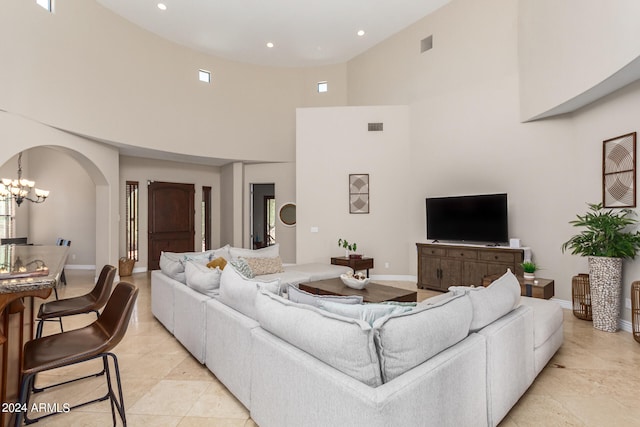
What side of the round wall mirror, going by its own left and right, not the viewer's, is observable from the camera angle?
front

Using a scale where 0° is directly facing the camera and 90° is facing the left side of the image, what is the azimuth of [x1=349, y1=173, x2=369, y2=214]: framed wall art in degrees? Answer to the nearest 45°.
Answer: approximately 0°

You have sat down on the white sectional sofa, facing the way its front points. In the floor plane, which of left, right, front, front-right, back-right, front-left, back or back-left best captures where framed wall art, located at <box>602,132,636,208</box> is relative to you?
front-right

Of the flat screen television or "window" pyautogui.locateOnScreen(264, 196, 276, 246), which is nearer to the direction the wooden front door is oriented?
the flat screen television

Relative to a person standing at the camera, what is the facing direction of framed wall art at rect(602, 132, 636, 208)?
facing the viewer and to the left of the viewer

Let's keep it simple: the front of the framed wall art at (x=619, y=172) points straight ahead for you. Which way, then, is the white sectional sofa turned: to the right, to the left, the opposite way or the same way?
to the right

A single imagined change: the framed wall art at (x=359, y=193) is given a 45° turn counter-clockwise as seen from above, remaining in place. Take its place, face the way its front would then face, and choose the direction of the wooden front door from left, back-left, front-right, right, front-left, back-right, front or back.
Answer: back-right

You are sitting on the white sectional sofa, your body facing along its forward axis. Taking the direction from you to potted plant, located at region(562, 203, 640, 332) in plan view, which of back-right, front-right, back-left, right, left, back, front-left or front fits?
front-right

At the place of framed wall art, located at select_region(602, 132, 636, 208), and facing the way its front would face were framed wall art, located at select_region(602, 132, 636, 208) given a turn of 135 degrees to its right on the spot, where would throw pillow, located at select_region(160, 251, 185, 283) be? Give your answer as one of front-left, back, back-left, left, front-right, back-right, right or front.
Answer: back-left

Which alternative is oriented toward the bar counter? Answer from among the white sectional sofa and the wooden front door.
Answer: the wooden front door

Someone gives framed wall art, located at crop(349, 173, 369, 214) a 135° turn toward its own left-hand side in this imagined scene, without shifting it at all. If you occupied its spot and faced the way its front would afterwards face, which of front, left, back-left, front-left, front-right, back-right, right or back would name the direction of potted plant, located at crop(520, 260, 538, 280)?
right

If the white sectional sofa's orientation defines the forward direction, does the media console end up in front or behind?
in front

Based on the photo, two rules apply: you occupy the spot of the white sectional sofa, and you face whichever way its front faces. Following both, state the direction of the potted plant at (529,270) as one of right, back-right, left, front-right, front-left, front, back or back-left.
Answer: front-right

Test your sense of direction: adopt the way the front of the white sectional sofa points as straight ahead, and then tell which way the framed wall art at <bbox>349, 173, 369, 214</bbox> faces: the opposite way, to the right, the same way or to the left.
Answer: the opposite way

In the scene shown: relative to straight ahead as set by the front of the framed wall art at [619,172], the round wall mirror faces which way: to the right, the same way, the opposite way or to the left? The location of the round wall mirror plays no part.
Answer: to the left

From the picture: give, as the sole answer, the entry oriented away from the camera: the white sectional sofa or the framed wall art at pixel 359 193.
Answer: the white sectional sofa
